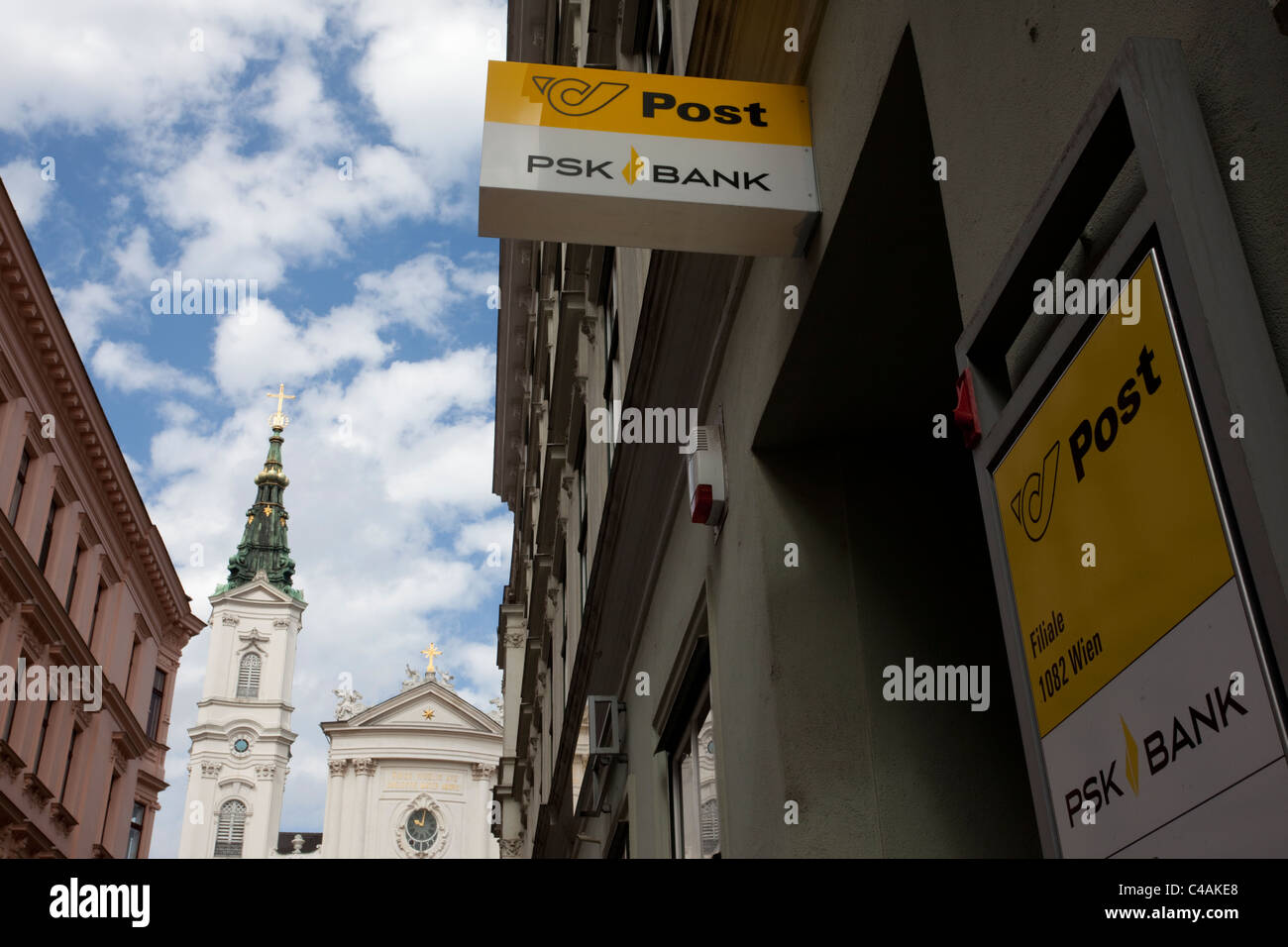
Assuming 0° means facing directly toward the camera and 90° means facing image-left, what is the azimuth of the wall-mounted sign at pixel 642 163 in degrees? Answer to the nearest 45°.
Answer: approximately 0°

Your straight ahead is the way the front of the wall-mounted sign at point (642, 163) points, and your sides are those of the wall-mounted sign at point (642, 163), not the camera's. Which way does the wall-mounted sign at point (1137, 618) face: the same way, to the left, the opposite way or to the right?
to the right

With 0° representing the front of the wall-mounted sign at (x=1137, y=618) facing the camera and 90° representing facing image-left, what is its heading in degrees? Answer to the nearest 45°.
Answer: approximately 45°

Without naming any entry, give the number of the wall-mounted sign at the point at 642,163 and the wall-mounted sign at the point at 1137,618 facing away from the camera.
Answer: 0
